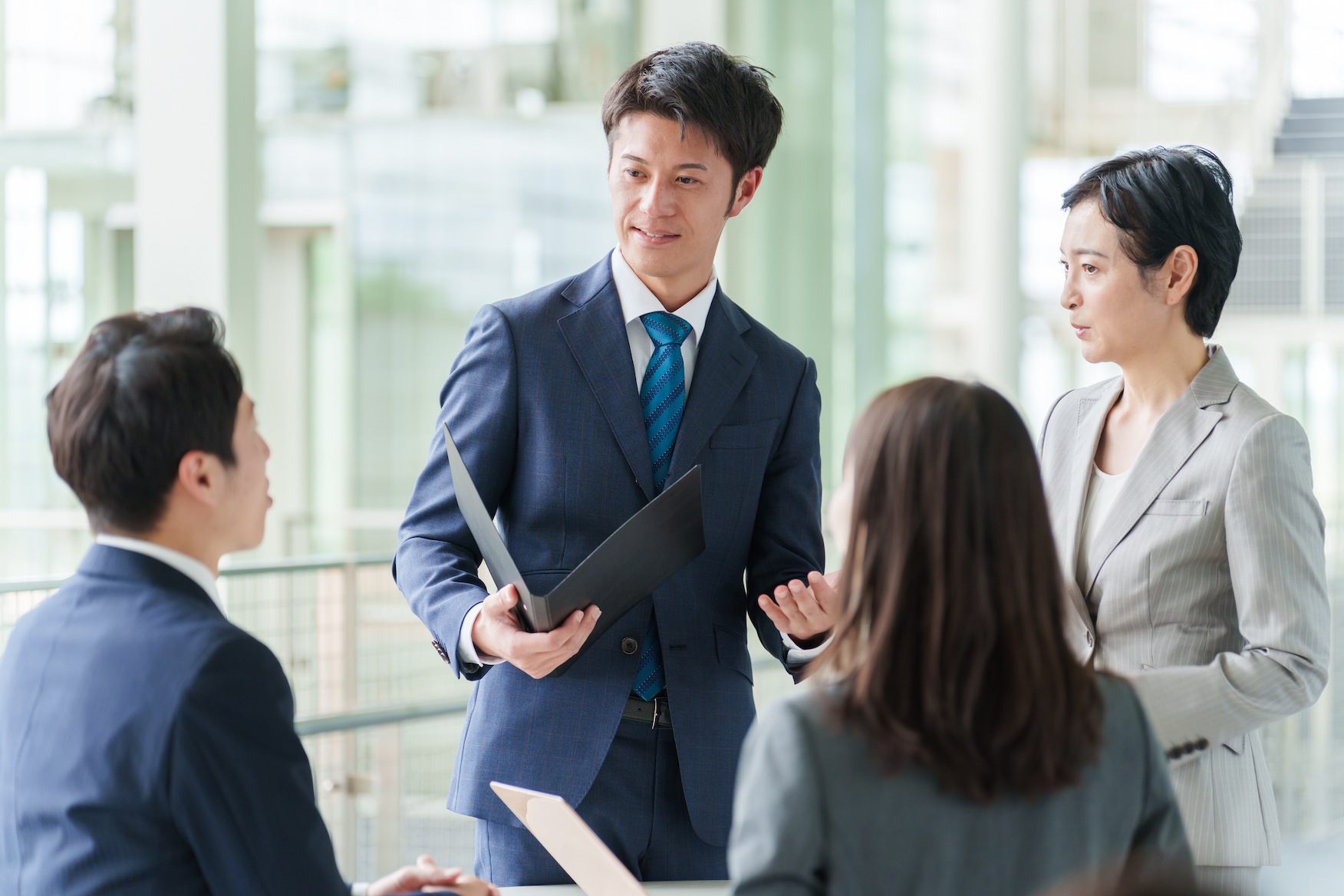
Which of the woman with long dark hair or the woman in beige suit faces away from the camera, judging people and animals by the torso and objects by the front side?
the woman with long dark hair

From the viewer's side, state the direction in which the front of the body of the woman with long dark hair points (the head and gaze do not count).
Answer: away from the camera

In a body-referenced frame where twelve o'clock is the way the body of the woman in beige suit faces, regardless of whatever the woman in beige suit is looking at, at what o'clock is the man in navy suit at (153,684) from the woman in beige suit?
The man in navy suit is roughly at 12 o'clock from the woman in beige suit.

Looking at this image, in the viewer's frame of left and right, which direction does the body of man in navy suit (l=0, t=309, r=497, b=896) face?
facing away from the viewer and to the right of the viewer

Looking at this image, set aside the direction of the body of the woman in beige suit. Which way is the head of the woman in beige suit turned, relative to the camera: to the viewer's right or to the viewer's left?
to the viewer's left

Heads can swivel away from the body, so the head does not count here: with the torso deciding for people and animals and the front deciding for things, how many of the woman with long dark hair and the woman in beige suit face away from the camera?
1

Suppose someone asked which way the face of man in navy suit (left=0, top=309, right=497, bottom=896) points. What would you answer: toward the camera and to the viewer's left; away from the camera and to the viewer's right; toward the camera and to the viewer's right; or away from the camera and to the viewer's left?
away from the camera and to the viewer's right
